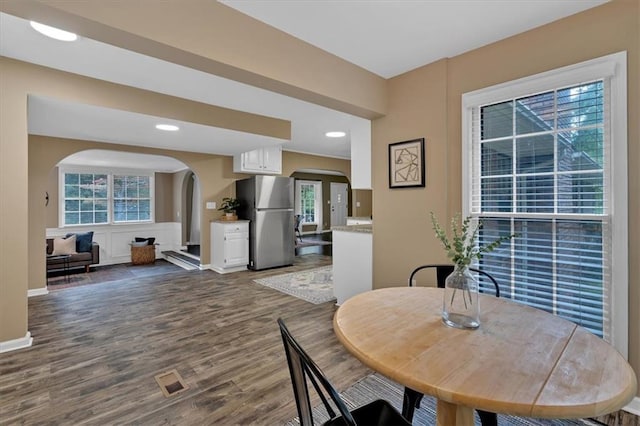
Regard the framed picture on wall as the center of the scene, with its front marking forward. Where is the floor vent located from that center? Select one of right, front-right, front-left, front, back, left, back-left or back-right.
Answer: front

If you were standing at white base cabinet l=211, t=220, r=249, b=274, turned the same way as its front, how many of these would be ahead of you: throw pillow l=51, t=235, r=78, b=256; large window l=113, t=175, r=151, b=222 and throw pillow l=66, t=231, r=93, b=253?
0

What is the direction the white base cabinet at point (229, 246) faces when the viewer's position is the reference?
facing the viewer and to the right of the viewer

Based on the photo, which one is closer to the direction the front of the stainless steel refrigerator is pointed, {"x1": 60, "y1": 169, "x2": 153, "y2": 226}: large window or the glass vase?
the glass vase

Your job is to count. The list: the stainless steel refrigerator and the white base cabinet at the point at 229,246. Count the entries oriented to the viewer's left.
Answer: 0

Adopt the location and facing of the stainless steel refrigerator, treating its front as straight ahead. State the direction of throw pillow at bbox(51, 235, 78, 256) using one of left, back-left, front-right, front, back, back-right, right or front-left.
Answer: back-right

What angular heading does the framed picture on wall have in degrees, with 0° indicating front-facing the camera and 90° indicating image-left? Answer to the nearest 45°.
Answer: approximately 45°

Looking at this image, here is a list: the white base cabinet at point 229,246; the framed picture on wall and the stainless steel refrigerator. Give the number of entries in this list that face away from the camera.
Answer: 0

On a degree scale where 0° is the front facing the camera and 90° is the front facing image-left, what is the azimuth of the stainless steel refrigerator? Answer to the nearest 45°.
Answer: approximately 315°

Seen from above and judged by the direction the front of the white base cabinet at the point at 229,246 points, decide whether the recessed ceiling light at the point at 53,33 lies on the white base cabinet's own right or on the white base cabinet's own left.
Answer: on the white base cabinet's own right

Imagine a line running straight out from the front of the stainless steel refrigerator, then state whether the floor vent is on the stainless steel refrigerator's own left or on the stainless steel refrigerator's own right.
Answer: on the stainless steel refrigerator's own right

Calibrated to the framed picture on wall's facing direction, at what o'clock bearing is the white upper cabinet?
The white upper cabinet is roughly at 3 o'clock from the framed picture on wall.

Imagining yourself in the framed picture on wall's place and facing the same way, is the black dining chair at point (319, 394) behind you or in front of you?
in front
